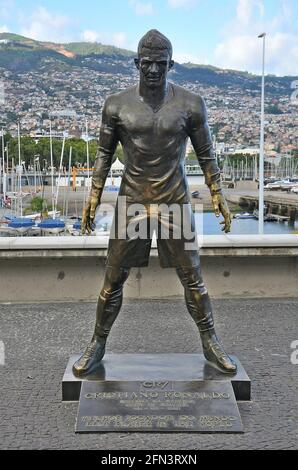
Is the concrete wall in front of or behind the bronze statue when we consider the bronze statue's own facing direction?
behind

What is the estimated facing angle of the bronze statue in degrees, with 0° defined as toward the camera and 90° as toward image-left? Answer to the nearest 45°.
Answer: approximately 0°

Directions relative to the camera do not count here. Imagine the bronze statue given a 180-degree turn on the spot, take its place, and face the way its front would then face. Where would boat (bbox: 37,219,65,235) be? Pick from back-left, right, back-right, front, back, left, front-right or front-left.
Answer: front
